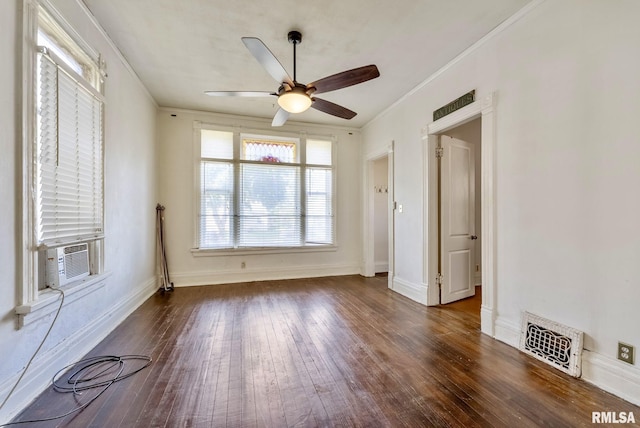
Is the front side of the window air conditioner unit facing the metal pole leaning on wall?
no

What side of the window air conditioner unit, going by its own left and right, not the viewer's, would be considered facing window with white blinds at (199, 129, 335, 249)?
left

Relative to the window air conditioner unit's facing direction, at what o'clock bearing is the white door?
The white door is roughly at 11 o'clock from the window air conditioner unit.

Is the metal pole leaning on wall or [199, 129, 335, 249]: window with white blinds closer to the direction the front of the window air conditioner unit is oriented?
the window with white blinds

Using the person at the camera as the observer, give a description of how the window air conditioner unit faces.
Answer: facing the viewer and to the right of the viewer

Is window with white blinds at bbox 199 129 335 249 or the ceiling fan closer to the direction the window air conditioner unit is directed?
the ceiling fan

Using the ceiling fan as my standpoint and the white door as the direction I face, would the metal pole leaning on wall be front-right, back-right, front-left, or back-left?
back-left

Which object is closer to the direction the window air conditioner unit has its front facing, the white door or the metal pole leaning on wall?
the white door

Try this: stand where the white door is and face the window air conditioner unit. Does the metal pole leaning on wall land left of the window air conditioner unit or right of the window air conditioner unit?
right

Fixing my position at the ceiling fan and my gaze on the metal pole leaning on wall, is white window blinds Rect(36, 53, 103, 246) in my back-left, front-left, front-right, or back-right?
front-left

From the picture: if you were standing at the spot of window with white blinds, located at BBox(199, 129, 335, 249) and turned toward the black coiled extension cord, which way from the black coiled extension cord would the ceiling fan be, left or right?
left

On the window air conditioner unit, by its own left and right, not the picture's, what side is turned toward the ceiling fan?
front
